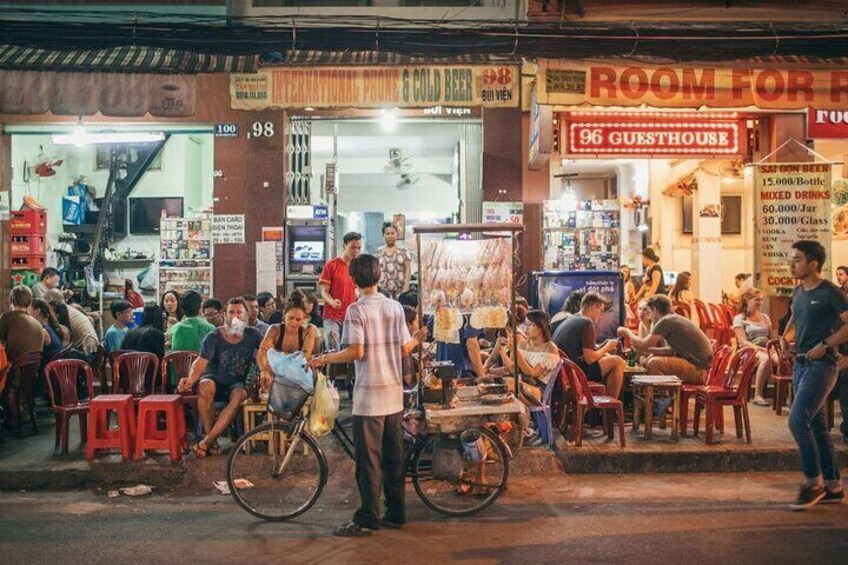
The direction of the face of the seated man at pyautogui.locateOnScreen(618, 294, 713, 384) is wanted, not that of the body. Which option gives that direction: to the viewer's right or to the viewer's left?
to the viewer's left

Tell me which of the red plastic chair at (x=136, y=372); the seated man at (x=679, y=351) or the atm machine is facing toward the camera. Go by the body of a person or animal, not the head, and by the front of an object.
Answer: the atm machine

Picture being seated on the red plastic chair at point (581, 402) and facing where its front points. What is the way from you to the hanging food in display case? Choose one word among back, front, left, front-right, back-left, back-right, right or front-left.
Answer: back-right

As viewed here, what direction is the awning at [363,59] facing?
toward the camera

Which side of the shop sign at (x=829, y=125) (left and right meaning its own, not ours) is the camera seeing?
front

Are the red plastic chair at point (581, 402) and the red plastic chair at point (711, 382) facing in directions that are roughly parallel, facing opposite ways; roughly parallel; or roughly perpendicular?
roughly parallel, facing opposite ways

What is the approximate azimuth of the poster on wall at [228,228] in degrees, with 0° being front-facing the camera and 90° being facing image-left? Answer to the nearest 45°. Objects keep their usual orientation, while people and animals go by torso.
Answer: approximately 0°

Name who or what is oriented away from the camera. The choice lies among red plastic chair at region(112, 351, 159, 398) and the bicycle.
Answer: the red plastic chair

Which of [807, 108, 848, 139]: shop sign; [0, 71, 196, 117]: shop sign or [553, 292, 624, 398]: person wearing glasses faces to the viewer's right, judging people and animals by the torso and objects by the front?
the person wearing glasses

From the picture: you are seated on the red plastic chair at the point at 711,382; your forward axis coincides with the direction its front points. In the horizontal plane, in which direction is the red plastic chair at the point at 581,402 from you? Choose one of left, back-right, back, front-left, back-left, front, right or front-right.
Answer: front-left

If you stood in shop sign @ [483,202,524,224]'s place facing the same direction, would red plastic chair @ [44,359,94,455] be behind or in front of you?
in front

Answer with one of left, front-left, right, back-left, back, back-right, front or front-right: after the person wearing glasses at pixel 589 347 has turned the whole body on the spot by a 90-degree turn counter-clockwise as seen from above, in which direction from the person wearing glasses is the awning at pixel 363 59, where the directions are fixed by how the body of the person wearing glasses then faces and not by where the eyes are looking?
front-left

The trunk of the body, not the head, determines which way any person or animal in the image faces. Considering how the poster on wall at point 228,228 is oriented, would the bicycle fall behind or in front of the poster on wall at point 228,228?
in front

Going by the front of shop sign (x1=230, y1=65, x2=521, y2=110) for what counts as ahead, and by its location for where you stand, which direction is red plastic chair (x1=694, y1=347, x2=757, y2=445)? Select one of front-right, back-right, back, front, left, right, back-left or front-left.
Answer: front-left

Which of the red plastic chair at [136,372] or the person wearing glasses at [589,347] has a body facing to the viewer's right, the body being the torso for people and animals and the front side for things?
the person wearing glasses

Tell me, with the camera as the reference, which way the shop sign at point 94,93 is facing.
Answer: facing the viewer
